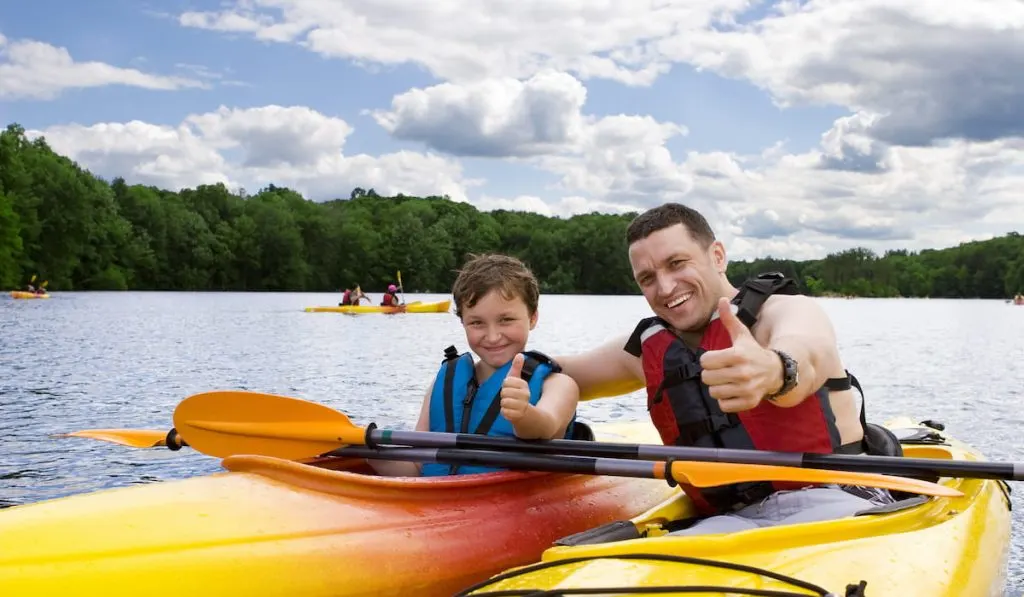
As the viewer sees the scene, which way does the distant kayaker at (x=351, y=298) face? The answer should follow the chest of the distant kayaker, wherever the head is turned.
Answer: to the viewer's right

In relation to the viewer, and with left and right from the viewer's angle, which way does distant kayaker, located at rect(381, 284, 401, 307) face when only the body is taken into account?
facing to the right of the viewer

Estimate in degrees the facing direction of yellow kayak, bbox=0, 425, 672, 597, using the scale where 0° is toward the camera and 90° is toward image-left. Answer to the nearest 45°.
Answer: approximately 45°

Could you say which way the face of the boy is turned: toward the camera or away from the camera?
toward the camera

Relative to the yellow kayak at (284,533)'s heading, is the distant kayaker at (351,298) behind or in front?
behind

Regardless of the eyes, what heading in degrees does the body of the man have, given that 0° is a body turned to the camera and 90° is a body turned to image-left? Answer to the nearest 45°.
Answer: approximately 45°

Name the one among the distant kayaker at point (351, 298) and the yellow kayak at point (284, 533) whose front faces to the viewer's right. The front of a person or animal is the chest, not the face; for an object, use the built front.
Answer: the distant kayaker
